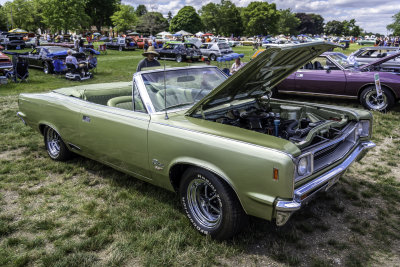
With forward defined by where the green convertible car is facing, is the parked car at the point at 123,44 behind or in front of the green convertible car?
behind

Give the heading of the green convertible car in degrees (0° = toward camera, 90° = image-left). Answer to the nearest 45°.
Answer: approximately 315°

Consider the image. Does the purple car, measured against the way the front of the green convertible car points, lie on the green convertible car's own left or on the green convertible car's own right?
on the green convertible car's own left

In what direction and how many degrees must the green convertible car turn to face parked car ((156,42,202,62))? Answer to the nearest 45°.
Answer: approximately 135° to its left

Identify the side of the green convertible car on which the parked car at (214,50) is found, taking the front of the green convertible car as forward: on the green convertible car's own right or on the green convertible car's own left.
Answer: on the green convertible car's own left

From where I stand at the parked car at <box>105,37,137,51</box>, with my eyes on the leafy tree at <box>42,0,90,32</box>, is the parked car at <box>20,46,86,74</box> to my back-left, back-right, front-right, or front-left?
back-left

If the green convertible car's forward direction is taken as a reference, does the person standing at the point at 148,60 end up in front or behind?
behind

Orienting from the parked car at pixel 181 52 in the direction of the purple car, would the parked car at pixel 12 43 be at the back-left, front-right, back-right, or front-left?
back-right

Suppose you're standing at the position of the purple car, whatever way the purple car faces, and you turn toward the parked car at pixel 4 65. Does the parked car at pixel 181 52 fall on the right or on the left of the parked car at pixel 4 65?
right
